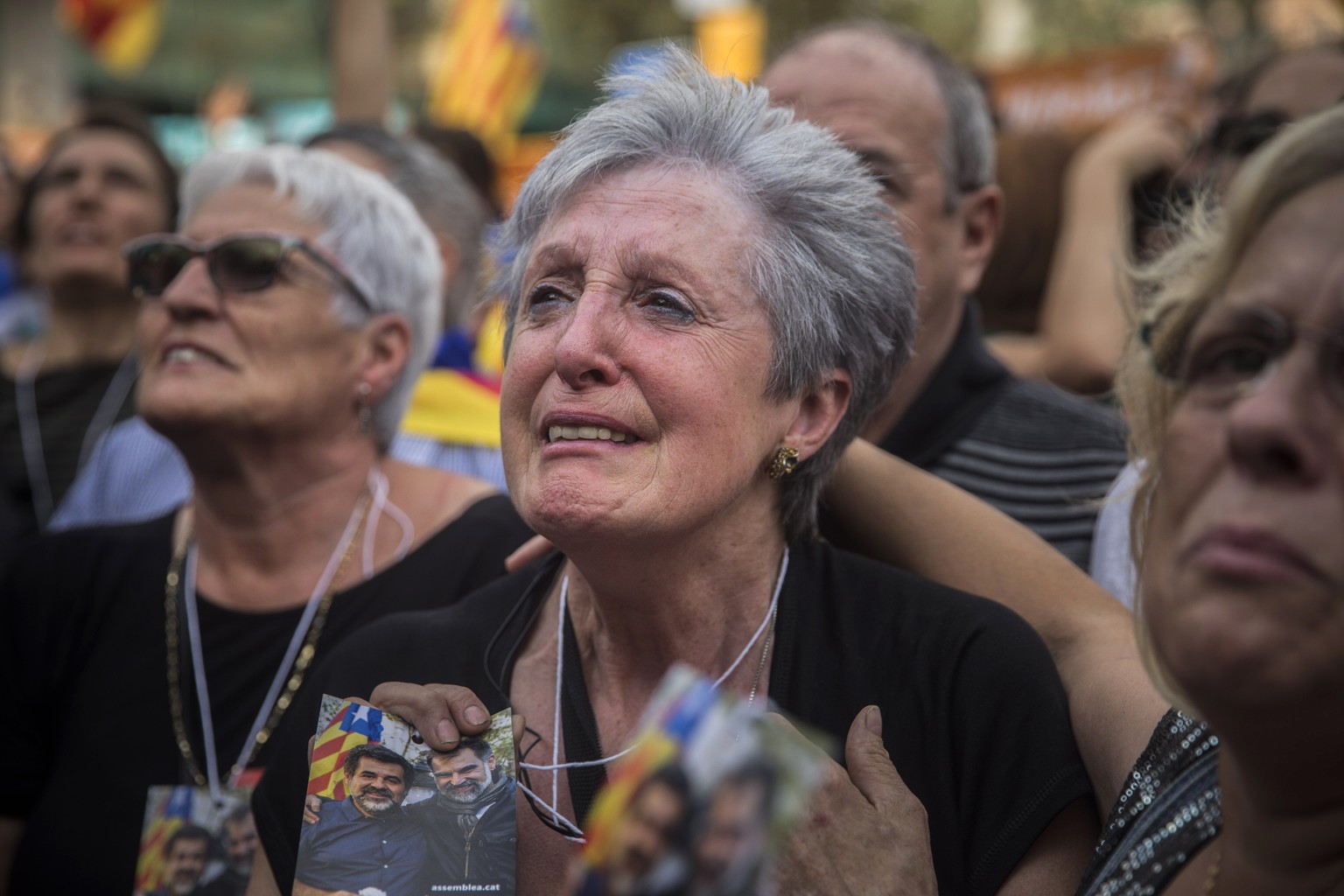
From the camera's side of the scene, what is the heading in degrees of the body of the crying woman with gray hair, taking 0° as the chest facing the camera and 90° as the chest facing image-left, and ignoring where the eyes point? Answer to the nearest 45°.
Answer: approximately 45°

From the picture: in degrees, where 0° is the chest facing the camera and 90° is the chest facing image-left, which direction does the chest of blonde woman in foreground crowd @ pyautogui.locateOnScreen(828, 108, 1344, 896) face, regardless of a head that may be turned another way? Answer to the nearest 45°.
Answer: approximately 0°

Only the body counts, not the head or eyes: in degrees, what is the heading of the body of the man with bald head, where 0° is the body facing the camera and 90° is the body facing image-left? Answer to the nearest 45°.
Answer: approximately 45°

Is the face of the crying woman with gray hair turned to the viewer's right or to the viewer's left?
to the viewer's left

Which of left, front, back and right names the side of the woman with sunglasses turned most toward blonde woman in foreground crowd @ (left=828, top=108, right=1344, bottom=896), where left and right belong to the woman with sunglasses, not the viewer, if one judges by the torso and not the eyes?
left

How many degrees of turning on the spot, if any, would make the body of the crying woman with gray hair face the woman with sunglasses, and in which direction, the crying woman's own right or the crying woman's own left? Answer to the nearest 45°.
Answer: approximately 90° to the crying woman's own right

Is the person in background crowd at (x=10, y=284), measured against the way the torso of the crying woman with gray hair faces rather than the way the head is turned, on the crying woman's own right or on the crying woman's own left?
on the crying woman's own right

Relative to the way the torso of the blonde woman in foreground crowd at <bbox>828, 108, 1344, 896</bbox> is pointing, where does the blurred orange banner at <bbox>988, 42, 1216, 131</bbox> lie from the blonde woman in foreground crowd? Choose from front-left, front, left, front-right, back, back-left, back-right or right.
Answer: back

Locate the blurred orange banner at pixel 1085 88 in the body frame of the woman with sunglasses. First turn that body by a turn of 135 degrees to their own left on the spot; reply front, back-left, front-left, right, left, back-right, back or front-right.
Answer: front-left

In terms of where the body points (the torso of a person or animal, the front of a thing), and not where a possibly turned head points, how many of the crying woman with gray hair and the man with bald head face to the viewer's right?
0

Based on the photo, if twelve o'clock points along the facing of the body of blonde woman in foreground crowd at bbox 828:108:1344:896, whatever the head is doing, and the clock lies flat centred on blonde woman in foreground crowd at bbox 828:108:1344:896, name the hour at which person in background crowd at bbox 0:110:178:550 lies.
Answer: person in background crowd at bbox 0:110:178:550 is roughly at 4 o'clock from blonde woman in foreground crowd at bbox 828:108:1344:896.

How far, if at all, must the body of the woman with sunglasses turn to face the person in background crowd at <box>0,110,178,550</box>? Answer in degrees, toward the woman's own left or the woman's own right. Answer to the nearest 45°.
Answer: approximately 135° to the woman's own right

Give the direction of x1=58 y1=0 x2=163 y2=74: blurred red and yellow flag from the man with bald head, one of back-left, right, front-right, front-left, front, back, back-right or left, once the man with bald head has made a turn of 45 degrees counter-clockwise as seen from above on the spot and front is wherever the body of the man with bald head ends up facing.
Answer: back-right

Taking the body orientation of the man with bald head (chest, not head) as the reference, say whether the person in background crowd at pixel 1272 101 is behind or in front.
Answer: behind

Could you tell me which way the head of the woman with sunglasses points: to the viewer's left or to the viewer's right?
to the viewer's left
